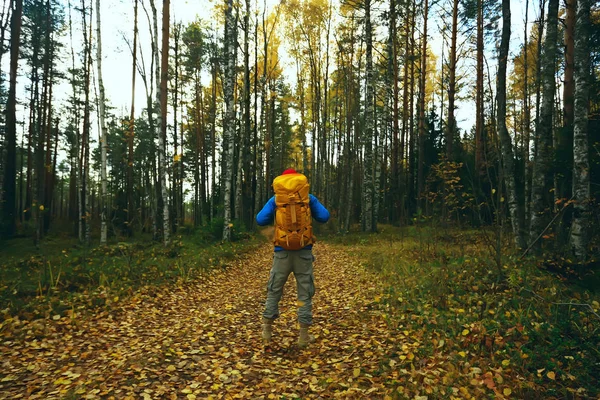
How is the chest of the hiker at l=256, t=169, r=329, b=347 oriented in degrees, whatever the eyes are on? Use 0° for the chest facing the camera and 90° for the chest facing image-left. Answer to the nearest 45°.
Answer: approximately 180°
